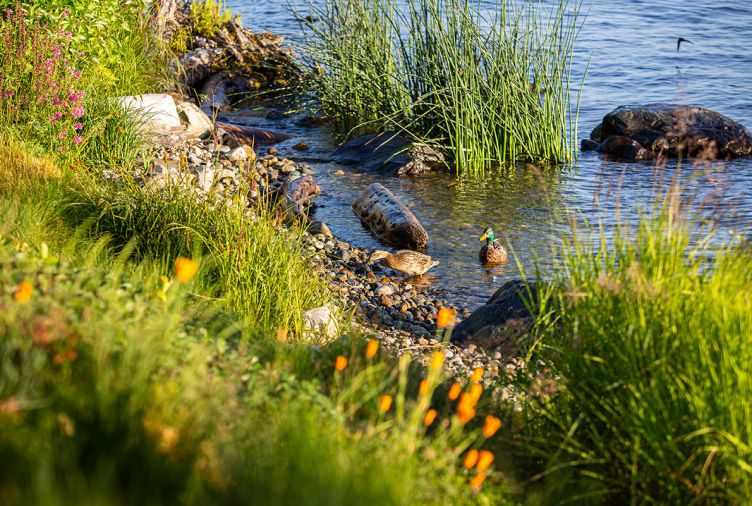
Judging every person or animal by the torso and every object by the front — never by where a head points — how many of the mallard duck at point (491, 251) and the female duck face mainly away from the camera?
0

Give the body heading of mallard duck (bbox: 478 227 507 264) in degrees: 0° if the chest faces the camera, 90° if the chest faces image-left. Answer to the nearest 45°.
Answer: approximately 45°

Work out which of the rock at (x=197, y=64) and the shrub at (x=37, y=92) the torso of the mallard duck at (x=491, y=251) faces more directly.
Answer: the shrub

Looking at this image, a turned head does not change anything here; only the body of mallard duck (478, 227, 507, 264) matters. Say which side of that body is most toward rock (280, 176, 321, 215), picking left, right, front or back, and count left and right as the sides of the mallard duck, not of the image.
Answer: right

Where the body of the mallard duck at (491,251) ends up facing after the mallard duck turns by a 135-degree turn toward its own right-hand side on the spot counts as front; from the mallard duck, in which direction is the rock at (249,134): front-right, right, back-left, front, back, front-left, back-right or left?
front-left
